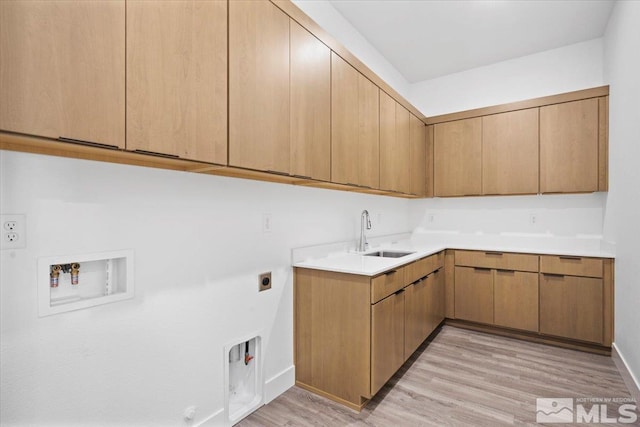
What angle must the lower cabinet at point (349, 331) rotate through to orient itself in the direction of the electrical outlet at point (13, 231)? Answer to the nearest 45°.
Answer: approximately 90° to its right

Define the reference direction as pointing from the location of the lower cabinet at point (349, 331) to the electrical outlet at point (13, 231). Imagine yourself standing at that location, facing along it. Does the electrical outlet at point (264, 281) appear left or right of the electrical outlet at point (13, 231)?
right

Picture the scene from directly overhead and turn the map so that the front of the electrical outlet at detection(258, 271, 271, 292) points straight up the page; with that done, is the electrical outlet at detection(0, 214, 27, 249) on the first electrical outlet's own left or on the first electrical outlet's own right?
on the first electrical outlet's own right

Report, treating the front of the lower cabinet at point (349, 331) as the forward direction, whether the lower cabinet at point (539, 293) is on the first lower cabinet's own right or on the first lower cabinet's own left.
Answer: on the first lower cabinet's own left

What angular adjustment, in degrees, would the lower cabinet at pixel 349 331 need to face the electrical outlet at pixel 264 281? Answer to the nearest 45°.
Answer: approximately 135° to its right

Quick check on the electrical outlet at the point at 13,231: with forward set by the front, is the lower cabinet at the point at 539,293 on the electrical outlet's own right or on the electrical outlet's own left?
on the electrical outlet's own left

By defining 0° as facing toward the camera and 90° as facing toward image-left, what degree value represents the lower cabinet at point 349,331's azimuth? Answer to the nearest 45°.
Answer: approximately 315°
